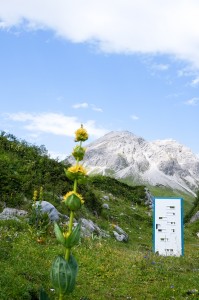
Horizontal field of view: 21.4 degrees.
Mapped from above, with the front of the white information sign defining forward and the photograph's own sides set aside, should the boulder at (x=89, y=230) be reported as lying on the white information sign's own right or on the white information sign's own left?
on the white information sign's own right

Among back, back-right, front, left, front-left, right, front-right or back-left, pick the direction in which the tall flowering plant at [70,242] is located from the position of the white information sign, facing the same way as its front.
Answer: front

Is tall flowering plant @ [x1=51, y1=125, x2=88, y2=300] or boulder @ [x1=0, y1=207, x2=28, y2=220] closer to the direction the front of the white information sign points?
the tall flowering plant

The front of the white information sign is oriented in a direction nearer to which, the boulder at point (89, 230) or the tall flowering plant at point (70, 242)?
the tall flowering plant

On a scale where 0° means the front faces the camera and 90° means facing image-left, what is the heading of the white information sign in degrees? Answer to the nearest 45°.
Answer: approximately 0°

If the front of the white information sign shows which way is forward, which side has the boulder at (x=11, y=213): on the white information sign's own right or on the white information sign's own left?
on the white information sign's own right
